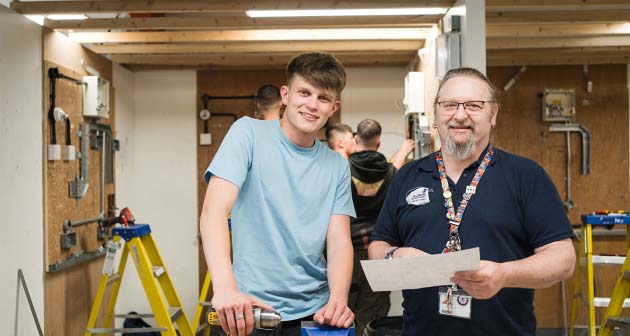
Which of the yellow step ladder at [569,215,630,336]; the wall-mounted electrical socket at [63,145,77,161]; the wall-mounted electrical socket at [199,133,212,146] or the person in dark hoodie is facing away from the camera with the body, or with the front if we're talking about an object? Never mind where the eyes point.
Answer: the person in dark hoodie

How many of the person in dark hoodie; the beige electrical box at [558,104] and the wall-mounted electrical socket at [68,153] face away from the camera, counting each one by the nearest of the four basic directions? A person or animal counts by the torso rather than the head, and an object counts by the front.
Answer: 1

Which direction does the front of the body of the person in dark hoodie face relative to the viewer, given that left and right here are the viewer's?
facing away from the viewer

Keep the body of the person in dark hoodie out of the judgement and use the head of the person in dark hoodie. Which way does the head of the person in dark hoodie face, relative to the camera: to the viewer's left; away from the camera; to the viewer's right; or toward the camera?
away from the camera

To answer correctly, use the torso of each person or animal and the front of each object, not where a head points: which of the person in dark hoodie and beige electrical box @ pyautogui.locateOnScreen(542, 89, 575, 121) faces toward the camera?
the beige electrical box

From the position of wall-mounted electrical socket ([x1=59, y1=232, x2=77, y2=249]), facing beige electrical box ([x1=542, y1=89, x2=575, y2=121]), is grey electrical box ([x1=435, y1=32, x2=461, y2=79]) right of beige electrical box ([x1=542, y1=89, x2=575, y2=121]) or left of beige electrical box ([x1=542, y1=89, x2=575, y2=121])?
right

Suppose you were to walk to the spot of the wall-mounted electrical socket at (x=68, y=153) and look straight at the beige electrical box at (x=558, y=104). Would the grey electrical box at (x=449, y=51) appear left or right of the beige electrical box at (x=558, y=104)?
right

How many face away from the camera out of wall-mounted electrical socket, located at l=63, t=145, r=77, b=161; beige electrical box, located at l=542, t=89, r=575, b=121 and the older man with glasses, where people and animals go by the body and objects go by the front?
0

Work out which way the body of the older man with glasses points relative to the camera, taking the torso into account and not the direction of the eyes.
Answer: toward the camera

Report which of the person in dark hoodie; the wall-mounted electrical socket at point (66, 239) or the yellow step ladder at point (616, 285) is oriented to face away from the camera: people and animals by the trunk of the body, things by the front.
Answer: the person in dark hoodie

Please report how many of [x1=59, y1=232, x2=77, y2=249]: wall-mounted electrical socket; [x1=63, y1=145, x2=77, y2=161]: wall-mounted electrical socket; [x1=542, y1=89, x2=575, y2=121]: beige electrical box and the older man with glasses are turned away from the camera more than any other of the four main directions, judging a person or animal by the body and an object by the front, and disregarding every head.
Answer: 0

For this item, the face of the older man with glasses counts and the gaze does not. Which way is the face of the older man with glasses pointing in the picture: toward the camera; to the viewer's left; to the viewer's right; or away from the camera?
toward the camera

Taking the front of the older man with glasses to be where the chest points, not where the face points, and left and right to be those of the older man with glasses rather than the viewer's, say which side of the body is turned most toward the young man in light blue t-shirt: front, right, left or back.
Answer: right

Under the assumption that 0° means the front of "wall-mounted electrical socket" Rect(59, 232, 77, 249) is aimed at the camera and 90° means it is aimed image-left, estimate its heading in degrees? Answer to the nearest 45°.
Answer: approximately 315°

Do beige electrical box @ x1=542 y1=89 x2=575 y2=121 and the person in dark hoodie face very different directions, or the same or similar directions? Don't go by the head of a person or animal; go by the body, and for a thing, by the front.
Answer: very different directions

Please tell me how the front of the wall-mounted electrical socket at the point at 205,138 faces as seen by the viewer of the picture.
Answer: facing the viewer

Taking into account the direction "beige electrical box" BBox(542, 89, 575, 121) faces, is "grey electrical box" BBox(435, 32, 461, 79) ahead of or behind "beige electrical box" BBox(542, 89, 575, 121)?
ahead
